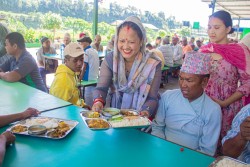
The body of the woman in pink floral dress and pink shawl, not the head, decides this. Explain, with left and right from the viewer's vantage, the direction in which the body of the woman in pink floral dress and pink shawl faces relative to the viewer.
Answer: facing the viewer and to the left of the viewer

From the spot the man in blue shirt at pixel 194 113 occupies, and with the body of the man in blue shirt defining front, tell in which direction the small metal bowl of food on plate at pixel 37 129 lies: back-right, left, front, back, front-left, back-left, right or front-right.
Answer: front

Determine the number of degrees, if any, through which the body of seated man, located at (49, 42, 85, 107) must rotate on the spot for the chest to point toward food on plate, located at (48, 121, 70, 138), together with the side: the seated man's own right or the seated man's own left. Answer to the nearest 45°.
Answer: approximately 45° to the seated man's own right

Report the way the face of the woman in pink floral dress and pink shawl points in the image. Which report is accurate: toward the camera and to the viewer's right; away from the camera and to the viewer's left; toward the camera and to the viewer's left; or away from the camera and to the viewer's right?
toward the camera and to the viewer's left

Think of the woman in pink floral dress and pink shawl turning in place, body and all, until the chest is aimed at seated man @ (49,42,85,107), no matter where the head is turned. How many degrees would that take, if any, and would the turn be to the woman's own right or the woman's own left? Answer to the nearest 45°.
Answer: approximately 45° to the woman's own right

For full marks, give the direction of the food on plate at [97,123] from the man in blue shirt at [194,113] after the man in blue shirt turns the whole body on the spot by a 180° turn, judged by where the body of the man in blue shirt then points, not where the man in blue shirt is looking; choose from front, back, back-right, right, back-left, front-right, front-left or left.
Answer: back

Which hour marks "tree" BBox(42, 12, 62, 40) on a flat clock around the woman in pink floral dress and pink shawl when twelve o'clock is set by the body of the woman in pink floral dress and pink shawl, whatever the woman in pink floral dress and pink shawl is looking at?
The tree is roughly at 3 o'clock from the woman in pink floral dress and pink shawl.

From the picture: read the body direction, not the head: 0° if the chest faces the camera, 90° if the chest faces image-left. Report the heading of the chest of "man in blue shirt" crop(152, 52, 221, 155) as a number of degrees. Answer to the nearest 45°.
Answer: approximately 45°

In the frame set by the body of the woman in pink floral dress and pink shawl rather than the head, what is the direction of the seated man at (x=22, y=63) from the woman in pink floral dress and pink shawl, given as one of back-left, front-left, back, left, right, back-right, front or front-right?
front-right
